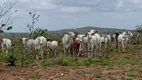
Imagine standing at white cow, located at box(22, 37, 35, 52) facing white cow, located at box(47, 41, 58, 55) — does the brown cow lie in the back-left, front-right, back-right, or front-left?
front-left
